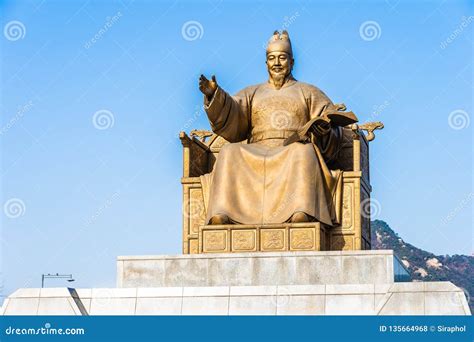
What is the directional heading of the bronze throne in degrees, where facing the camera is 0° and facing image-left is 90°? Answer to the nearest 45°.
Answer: approximately 0°

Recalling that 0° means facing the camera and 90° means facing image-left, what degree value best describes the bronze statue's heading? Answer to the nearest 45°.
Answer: approximately 0°
